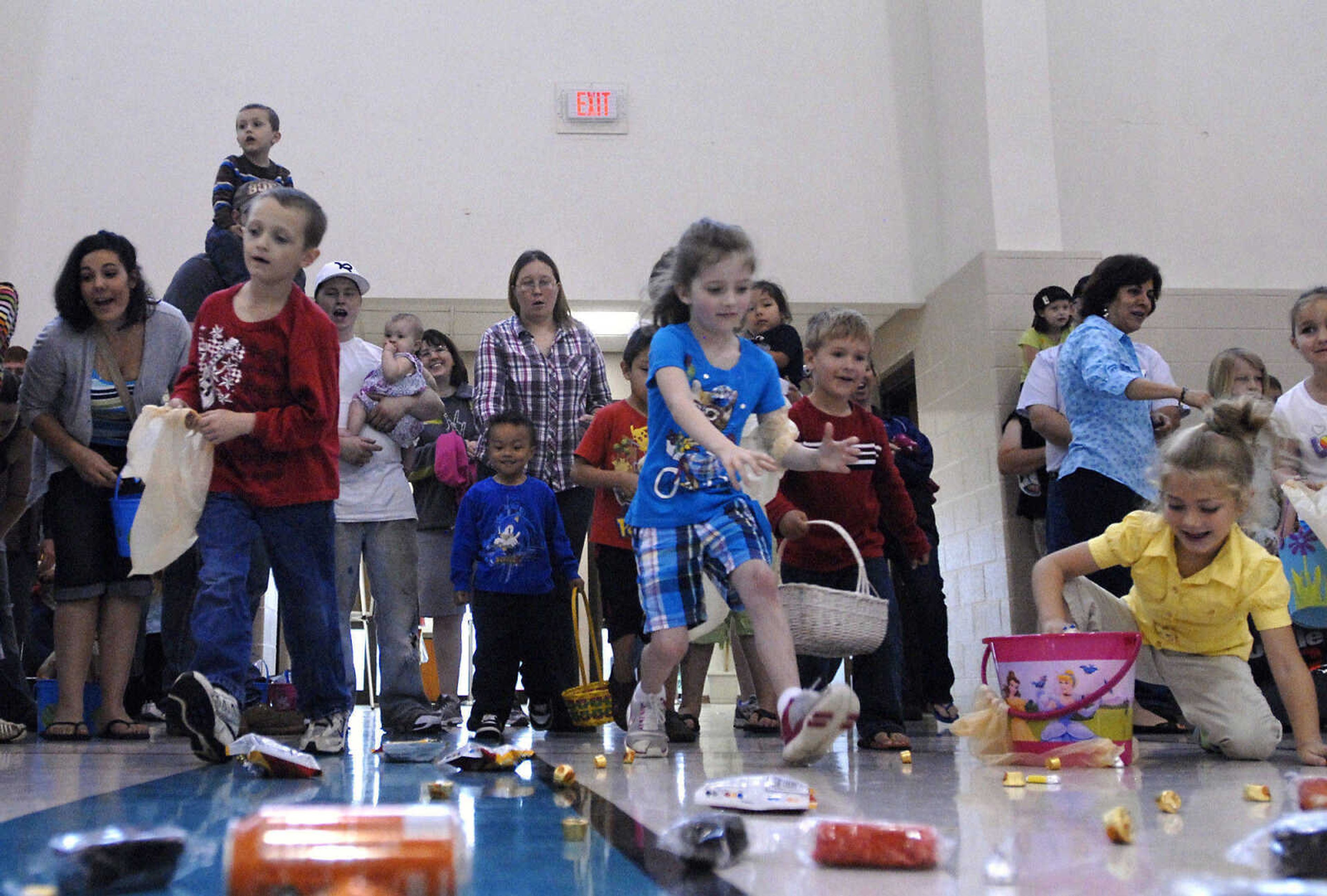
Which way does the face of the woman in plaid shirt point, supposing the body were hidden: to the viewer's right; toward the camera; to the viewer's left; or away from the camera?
toward the camera

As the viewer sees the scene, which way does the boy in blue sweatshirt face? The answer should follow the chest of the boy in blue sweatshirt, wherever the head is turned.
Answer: toward the camera

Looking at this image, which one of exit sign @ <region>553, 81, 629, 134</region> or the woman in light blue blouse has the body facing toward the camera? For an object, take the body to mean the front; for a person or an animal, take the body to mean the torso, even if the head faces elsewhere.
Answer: the exit sign

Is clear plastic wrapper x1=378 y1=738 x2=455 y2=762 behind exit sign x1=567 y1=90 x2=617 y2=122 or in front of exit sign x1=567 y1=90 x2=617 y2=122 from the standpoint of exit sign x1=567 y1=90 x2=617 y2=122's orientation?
in front

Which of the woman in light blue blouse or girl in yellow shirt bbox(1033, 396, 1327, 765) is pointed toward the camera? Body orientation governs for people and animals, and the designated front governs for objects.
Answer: the girl in yellow shirt

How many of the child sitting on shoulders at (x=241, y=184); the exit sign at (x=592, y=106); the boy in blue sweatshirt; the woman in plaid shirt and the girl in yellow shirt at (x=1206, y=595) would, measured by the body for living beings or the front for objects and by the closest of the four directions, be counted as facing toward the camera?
5

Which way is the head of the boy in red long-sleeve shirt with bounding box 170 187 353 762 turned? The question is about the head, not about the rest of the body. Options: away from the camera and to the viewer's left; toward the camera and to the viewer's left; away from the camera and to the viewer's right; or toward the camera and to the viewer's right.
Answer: toward the camera and to the viewer's left

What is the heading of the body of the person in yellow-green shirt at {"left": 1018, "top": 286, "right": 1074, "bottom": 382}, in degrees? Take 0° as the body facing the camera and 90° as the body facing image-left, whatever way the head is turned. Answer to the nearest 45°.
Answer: approximately 315°

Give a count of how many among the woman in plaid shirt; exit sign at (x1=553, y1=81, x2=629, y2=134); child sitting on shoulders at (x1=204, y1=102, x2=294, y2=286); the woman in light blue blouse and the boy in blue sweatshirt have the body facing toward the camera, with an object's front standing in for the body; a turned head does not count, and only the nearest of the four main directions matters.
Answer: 4

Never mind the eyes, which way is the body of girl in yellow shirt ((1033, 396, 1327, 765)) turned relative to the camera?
toward the camera

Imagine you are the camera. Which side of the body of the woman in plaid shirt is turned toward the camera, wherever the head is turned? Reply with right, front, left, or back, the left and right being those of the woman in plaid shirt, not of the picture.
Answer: front

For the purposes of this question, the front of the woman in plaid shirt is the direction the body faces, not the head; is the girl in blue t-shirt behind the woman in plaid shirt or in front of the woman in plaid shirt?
in front

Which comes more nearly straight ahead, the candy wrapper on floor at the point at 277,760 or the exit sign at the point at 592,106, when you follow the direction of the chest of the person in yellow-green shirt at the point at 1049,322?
the candy wrapper on floor

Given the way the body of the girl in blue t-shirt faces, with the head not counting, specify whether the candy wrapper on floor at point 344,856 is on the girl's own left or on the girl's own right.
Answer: on the girl's own right

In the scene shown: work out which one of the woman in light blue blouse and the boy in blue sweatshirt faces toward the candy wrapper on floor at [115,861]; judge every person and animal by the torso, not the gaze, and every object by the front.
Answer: the boy in blue sweatshirt

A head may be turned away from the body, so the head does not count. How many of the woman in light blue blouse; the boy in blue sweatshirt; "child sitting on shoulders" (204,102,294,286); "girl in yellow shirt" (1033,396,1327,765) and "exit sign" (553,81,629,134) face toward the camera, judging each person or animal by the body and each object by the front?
4

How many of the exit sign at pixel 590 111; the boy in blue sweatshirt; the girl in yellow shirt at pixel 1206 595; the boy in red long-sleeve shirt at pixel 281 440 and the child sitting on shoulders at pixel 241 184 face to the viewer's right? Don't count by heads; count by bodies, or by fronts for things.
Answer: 0

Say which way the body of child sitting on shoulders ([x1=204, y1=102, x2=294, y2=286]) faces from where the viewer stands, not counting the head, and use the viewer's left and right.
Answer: facing the viewer

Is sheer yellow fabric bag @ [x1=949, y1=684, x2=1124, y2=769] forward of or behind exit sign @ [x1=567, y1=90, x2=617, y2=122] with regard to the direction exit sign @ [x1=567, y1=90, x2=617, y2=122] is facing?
forward

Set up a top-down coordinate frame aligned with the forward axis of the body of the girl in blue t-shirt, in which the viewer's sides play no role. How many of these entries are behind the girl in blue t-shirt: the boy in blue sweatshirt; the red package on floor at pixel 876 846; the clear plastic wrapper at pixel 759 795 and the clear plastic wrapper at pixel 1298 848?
1

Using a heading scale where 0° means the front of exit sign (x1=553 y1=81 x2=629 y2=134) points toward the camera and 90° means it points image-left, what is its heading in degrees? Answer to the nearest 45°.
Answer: approximately 0°

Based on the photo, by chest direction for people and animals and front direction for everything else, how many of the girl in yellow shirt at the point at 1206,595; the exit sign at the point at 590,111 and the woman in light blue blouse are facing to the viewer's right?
1

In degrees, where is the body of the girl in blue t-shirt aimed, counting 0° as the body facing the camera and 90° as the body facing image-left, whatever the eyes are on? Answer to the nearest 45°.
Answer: approximately 315°
